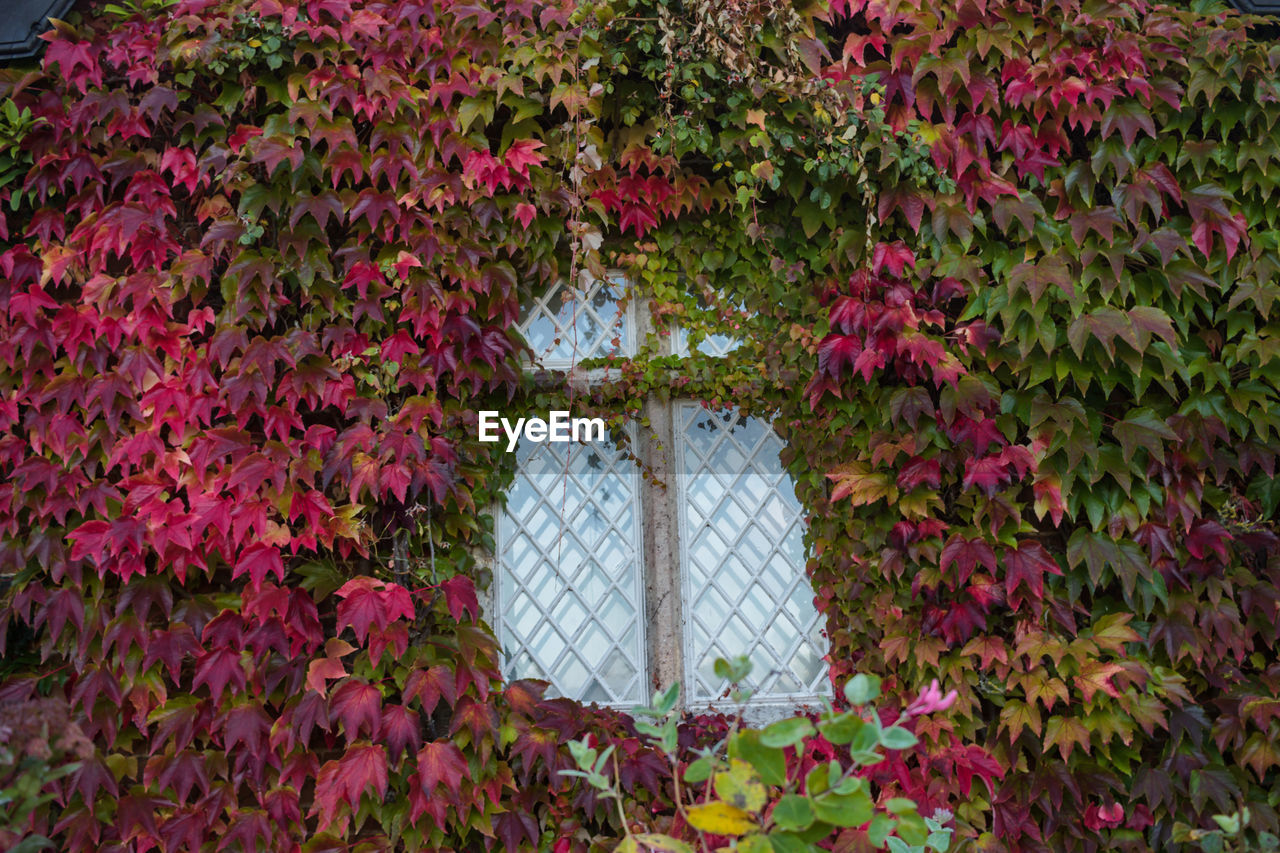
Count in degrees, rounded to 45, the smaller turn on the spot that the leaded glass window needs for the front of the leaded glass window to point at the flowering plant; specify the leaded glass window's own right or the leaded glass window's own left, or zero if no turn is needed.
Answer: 0° — it already faces it

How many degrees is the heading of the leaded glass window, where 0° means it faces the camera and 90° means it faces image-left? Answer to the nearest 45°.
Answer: approximately 0°
